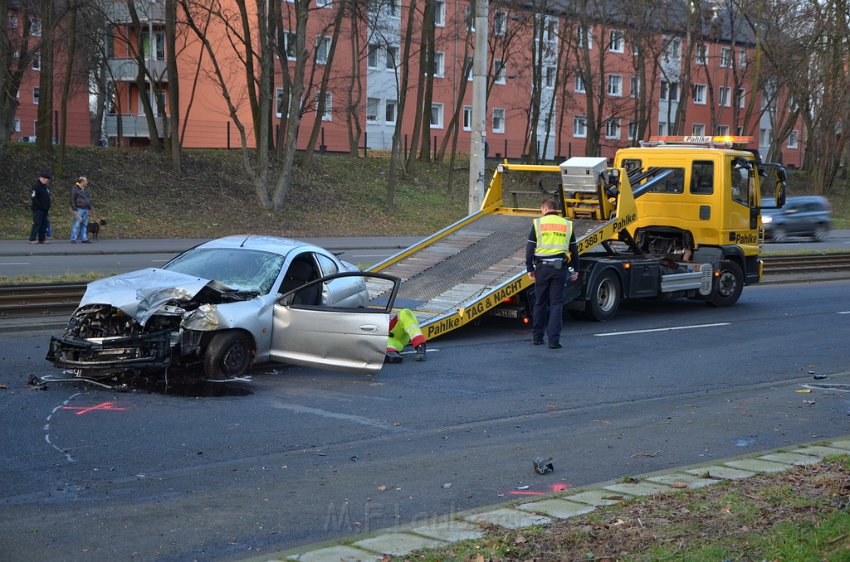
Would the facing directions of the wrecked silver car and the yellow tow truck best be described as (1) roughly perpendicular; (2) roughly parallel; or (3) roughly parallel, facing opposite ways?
roughly parallel, facing opposite ways

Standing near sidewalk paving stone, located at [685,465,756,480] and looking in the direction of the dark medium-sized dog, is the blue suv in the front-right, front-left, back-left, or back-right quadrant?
front-right

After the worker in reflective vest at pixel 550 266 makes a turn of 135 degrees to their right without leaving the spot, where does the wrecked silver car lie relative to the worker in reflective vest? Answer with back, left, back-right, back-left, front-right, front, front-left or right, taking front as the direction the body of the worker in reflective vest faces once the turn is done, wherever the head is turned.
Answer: right

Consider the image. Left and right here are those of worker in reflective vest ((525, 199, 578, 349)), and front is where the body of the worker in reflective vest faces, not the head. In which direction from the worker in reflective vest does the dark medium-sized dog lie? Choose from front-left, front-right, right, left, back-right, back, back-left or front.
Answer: front-left

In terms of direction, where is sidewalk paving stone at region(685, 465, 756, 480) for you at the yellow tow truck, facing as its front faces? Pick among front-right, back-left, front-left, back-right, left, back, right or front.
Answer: back-right

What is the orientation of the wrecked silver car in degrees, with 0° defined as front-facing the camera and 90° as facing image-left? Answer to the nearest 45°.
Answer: approximately 45°

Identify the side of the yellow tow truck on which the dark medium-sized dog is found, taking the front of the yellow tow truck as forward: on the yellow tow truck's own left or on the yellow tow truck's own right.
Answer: on the yellow tow truck's own left

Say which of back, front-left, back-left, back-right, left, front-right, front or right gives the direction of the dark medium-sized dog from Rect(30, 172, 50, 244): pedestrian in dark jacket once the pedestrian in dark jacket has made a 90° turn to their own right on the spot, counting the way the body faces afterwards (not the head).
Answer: back

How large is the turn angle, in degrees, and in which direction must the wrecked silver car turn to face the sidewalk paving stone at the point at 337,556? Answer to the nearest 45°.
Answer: approximately 45° to its left

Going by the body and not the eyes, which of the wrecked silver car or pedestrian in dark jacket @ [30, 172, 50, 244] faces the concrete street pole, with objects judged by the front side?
the pedestrian in dark jacket

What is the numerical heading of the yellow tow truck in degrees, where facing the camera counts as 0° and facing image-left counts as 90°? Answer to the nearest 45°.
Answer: approximately 225°

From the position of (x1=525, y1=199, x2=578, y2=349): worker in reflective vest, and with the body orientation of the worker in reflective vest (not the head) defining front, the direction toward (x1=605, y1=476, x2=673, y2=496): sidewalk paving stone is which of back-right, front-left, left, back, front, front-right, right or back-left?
back

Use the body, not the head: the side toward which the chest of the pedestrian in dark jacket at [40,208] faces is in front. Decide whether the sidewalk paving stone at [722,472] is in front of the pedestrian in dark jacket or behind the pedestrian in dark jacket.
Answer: in front

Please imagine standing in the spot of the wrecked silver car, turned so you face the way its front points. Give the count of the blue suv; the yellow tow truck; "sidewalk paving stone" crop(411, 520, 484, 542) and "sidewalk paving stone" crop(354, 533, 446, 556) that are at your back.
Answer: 2

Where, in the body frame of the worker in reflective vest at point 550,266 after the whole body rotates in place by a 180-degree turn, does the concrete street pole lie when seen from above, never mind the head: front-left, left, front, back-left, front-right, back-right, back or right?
back

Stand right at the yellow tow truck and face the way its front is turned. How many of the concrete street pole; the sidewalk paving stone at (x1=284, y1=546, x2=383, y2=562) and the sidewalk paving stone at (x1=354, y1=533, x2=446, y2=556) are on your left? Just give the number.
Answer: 1

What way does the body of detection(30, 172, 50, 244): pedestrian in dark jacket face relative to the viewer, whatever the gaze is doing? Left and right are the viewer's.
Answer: facing the viewer and to the right of the viewer

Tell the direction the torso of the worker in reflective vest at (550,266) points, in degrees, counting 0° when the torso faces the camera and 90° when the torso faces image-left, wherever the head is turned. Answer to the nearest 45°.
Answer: approximately 180°
